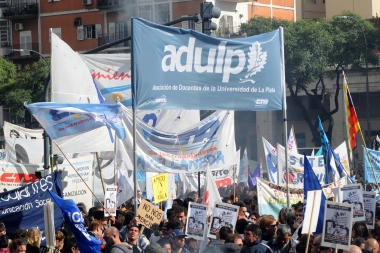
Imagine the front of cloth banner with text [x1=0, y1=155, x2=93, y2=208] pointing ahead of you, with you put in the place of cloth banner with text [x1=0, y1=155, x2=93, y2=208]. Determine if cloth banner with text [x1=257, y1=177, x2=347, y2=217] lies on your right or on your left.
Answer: on your left

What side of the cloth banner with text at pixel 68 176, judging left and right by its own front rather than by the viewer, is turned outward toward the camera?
front

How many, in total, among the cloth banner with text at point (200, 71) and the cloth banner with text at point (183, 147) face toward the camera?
2

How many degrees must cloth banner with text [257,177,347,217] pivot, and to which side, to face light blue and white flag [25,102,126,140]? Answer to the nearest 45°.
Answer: approximately 45° to its right

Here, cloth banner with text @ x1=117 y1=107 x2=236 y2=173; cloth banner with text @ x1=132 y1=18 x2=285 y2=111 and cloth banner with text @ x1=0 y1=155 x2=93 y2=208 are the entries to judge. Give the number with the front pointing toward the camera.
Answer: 3

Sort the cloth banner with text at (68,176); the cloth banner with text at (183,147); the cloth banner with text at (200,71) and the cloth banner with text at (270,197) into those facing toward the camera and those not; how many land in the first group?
4

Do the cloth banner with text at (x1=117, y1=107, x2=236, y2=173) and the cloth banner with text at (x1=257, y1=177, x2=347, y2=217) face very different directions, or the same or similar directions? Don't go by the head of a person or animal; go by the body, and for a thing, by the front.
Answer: same or similar directions

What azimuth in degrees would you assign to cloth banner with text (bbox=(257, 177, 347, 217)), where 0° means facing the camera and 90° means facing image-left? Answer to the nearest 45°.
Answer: approximately 0°

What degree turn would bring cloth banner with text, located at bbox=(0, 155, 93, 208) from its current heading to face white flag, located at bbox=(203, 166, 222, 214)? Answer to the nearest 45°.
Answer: approximately 45° to its left

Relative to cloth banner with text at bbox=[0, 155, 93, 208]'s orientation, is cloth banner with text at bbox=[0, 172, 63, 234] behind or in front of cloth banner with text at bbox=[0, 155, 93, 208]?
in front

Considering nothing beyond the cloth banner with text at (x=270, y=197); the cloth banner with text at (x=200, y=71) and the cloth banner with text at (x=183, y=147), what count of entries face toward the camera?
3

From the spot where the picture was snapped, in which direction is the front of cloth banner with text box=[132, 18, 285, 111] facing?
facing the viewer

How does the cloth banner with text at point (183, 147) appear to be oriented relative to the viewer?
toward the camera

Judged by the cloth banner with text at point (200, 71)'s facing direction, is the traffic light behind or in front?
behind
